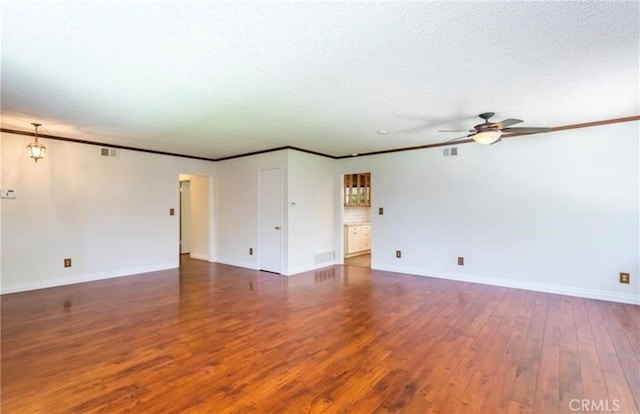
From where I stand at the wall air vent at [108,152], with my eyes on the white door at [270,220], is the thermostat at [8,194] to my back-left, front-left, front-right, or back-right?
back-right

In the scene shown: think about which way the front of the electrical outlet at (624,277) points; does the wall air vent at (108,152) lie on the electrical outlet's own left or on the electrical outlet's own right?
on the electrical outlet's own right

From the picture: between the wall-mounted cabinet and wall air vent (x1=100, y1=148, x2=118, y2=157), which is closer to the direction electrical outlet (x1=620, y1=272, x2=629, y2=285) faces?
the wall air vent

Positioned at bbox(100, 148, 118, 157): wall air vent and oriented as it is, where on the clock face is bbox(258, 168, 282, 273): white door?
The white door is roughly at 10 o'clock from the wall air vent.

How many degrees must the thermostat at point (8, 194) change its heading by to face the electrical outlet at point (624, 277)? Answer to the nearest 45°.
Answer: approximately 45° to its left

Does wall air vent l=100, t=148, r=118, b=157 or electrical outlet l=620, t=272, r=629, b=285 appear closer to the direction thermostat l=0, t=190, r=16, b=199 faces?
the electrical outlet

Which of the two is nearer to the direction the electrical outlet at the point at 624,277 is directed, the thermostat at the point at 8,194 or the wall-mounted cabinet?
the thermostat

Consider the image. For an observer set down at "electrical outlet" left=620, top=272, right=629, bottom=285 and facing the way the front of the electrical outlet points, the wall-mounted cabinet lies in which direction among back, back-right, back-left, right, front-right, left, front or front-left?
right

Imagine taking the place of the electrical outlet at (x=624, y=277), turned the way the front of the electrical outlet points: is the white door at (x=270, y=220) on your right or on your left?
on your right
